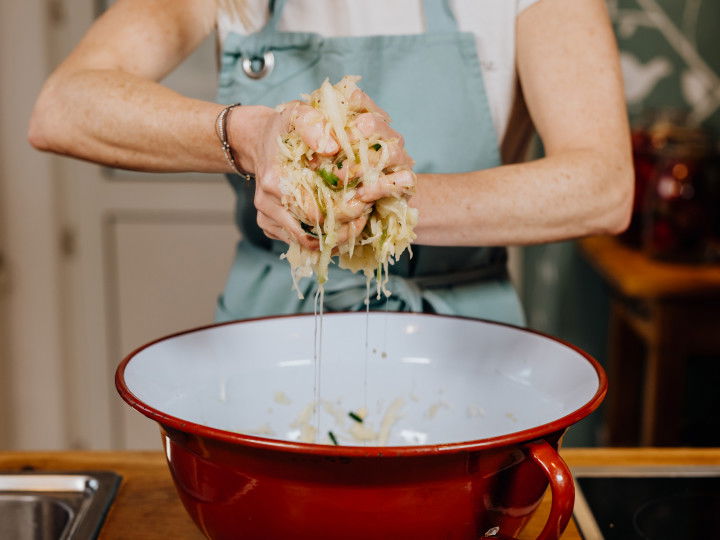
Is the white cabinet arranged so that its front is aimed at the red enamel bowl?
yes

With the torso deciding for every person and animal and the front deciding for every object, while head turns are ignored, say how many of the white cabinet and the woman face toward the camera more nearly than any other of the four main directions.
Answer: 2

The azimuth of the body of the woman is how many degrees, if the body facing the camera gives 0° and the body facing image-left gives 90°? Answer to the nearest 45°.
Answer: approximately 0°

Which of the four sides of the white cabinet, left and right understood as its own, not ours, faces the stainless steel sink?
front

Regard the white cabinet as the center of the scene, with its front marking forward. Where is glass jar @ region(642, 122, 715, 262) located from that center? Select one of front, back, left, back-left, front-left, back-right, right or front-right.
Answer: front-left

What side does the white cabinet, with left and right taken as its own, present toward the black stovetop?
front

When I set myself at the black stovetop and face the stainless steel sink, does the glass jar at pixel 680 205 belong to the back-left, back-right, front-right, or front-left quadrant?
back-right

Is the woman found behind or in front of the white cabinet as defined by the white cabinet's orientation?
in front
